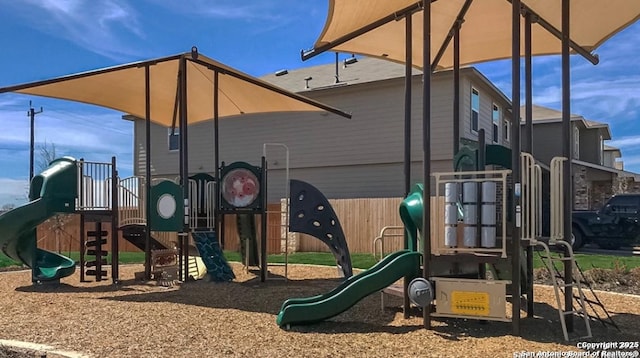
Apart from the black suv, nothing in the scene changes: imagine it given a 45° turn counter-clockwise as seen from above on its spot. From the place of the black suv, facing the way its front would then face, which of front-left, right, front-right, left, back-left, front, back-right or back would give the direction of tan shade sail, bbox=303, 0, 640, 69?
front-left

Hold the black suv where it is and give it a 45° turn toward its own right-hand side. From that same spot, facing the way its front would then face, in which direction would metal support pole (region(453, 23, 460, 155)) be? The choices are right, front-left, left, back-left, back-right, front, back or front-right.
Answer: back-left

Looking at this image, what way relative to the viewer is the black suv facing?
to the viewer's left

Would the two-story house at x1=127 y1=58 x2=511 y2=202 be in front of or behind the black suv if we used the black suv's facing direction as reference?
in front

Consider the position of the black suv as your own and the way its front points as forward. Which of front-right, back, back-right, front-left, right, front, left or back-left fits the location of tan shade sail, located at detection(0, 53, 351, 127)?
front-left

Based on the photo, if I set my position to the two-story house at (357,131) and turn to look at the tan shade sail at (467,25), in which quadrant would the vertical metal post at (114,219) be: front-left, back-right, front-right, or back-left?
front-right

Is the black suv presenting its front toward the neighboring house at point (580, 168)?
no

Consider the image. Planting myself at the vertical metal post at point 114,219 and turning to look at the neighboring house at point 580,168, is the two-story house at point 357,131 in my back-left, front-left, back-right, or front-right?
front-left

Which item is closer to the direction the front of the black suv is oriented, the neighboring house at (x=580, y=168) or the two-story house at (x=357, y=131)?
the two-story house

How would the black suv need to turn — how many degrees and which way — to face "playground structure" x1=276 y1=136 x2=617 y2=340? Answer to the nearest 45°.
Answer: approximately 90° to its left
